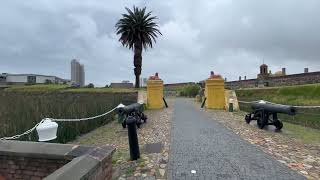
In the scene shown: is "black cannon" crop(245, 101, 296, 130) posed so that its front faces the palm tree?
no

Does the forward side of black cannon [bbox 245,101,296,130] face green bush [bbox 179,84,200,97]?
no

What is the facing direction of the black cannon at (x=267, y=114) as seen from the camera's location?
facing the viewer and to the right of the viewer
